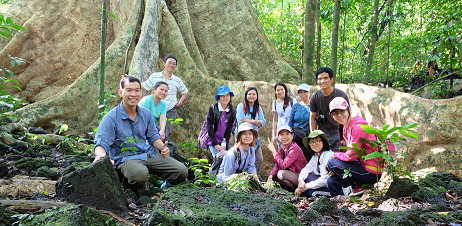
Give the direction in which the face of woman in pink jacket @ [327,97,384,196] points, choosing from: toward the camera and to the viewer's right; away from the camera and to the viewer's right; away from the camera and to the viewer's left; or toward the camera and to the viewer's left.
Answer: toward the camera and to the viewer's left

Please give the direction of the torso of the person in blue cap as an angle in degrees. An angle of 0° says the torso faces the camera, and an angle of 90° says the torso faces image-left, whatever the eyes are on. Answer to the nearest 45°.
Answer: approximately 0°

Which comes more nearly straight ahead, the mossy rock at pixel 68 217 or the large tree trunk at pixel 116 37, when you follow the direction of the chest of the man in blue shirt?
the mossy rock

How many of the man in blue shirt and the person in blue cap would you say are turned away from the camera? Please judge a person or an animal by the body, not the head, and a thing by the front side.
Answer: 0

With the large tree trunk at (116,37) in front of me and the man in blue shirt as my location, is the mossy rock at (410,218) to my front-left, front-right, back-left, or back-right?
back-right

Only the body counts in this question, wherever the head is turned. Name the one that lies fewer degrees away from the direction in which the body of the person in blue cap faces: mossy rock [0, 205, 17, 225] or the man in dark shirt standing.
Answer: the mossy rock

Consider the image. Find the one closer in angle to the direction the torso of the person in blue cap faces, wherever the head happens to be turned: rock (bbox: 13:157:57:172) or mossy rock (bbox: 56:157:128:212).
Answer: the mossy rock

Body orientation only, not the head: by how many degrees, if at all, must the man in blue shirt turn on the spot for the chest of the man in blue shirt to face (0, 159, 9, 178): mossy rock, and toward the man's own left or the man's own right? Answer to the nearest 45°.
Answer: approximately 135° to the man's own right

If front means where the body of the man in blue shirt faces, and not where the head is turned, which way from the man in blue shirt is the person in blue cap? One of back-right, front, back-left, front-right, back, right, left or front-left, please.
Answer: left

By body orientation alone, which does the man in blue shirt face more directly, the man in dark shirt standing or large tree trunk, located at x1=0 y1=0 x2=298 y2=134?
the man in dark shirt standing

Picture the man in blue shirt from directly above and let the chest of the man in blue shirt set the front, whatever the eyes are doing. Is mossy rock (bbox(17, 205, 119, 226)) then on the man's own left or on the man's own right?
on the man's own right
